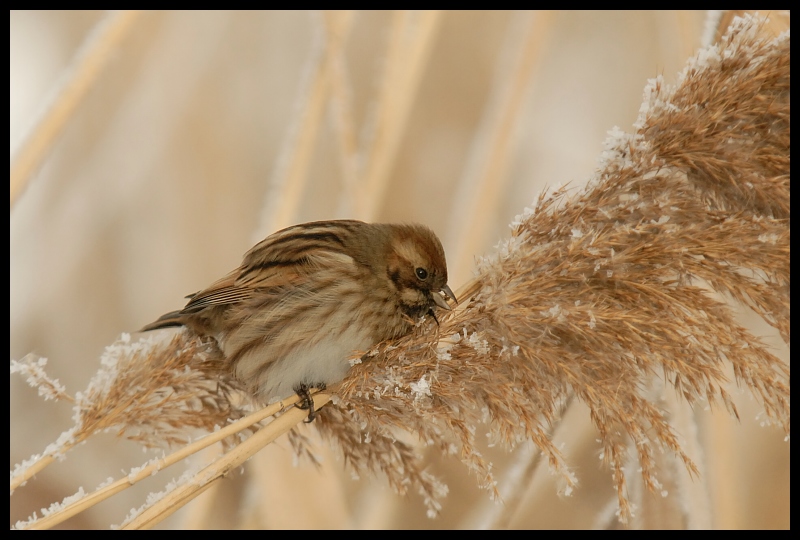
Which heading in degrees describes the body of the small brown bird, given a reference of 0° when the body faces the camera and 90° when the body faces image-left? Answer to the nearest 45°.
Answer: approximately 270°
